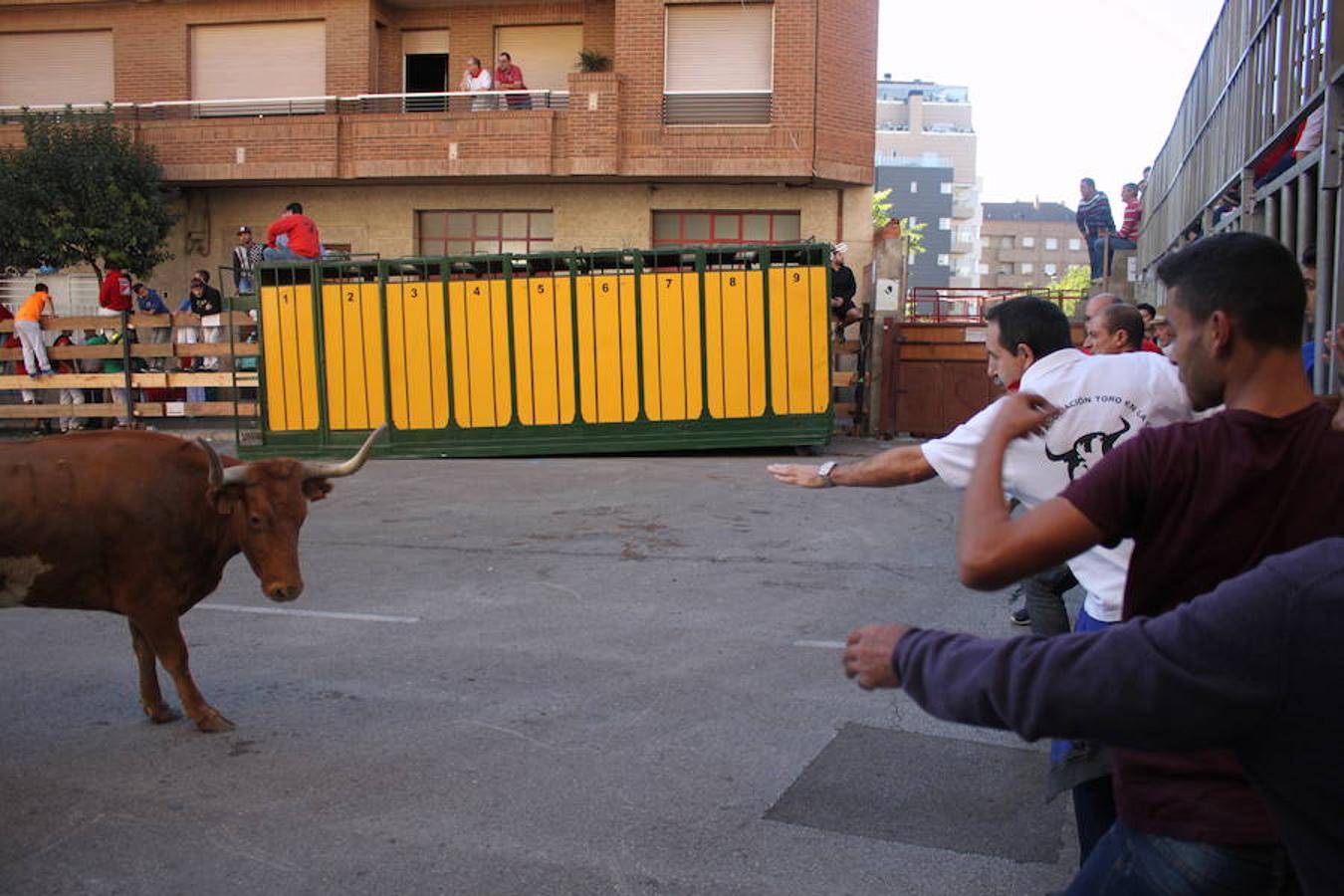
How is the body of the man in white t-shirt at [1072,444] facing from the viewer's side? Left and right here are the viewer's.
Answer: facing away from the viewer and to the left of the viewer

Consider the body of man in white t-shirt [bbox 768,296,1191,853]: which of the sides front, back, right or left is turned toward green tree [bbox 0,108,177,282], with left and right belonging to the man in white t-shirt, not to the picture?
front

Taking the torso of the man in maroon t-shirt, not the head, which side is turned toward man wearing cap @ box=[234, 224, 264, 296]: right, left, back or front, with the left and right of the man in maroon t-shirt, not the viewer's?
front

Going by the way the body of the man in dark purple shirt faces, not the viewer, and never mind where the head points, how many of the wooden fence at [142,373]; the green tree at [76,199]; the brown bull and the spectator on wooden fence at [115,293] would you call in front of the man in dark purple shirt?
4

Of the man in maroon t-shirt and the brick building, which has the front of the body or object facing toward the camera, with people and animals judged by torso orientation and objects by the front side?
the brick building

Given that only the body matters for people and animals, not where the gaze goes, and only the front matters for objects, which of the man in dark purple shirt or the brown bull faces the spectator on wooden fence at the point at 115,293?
the man in dark purple shirt

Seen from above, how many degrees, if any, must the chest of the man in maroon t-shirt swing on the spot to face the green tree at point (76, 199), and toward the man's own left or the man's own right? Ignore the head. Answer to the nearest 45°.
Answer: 0° — they already face it

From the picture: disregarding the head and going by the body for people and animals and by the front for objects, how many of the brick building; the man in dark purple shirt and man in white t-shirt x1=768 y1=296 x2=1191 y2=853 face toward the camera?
1

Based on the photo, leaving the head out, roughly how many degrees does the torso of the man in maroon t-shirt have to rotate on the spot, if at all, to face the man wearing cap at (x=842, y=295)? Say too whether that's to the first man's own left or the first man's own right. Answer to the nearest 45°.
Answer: approximately 45° to the first man's own right

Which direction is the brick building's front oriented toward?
toward the camera

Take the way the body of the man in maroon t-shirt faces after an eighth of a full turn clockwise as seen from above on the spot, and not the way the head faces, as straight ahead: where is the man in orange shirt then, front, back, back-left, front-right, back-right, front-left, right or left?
front-left

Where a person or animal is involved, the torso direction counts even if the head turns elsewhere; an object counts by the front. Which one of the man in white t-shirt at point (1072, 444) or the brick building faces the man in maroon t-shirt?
the brick building

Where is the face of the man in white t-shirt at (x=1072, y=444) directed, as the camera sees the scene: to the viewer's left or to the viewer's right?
to the viewer's left

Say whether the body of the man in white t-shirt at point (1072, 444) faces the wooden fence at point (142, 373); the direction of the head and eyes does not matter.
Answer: yes

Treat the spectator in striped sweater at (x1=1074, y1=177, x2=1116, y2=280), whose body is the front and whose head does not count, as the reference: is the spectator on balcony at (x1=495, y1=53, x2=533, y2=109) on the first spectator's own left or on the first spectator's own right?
on the first spectator's own right

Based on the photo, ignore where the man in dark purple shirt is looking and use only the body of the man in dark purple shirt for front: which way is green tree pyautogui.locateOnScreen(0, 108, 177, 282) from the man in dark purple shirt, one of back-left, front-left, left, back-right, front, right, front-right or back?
front

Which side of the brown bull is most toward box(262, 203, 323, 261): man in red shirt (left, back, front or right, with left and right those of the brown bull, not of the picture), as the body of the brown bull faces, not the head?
left

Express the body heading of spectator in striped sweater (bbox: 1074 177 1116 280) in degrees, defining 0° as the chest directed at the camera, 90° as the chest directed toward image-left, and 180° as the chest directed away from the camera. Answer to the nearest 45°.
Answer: approximately 45°
